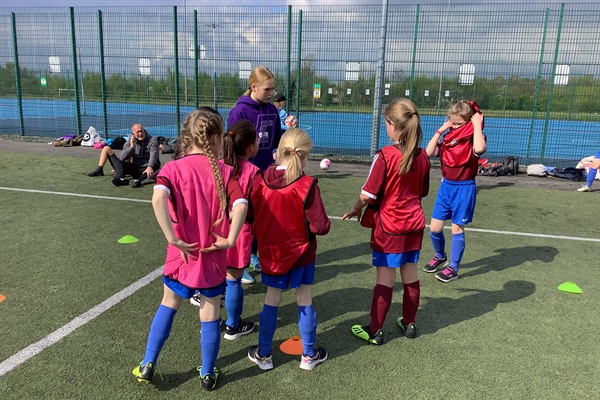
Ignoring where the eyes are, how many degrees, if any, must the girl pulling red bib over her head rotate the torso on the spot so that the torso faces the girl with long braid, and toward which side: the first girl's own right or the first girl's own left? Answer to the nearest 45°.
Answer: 0° — they already face them

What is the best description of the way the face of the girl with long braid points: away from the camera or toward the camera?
away from the camera

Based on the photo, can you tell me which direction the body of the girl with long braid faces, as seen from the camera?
away from the camera

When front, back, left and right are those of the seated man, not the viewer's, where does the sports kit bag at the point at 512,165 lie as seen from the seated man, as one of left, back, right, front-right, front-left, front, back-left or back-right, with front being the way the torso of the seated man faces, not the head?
back-left

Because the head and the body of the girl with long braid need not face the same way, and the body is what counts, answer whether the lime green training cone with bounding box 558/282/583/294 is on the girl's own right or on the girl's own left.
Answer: on the girl's own right

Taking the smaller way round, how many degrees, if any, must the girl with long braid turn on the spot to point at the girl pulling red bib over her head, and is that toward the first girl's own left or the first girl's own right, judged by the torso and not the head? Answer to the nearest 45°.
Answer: approximately 45° to the first girl's own right

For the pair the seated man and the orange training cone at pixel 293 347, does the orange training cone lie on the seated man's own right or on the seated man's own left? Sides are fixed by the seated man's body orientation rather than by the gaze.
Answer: on the seated man's own left

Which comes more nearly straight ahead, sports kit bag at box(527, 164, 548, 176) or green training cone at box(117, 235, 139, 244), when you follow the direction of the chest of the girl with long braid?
the green training cone

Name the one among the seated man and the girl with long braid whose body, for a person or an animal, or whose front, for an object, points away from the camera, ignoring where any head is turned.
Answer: the girl with long braid
